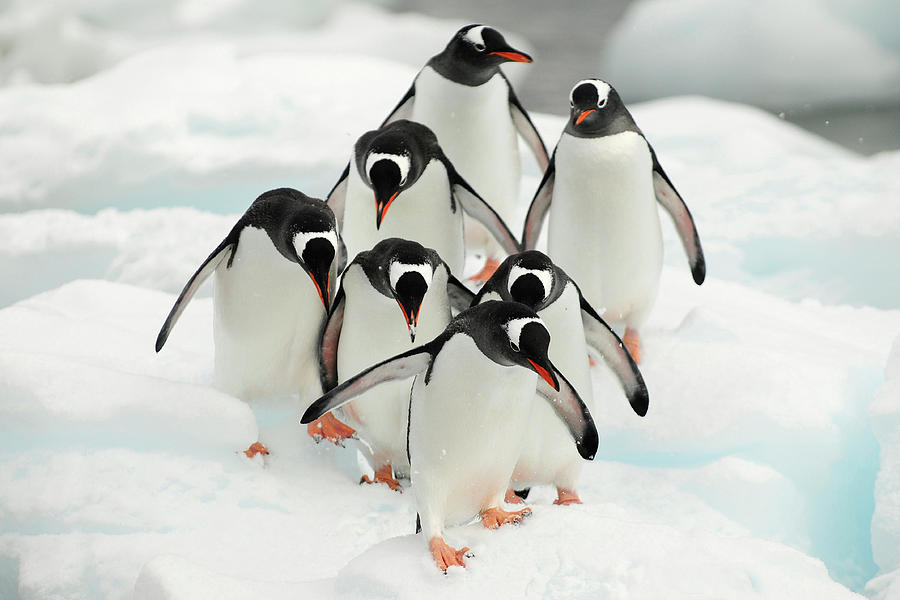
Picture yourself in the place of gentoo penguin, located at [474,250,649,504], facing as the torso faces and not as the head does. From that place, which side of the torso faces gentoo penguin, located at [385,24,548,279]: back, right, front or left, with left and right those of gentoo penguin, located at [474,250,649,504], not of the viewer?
back

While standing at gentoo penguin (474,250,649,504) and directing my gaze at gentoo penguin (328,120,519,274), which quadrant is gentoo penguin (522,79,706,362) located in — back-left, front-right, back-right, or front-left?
front-right

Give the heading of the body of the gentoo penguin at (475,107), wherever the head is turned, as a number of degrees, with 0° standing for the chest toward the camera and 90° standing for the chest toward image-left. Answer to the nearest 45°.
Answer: approximately 0°

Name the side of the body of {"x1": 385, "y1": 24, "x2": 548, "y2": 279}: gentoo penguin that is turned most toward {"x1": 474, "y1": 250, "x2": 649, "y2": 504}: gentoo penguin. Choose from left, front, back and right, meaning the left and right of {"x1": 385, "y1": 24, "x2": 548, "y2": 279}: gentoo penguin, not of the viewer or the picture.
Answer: front

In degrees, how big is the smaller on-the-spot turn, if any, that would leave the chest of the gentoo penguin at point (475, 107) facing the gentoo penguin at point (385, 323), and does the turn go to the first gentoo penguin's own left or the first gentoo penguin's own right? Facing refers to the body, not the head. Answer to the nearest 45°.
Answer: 0° — it already faces it

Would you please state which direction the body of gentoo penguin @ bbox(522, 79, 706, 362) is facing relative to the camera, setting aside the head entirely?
toward the camera

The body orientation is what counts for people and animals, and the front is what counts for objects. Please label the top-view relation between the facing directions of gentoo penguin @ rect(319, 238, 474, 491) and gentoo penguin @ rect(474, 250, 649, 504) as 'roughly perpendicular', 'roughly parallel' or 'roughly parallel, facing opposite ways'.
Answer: roughly parallel

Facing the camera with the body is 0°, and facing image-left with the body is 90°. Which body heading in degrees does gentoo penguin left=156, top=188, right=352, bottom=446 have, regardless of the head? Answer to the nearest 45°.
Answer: approximately 315°

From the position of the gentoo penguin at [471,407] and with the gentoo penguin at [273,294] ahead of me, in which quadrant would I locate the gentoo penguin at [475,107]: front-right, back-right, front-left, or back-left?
front-right

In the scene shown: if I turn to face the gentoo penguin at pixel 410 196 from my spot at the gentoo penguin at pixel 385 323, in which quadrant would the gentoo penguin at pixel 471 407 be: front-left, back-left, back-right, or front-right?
back-right

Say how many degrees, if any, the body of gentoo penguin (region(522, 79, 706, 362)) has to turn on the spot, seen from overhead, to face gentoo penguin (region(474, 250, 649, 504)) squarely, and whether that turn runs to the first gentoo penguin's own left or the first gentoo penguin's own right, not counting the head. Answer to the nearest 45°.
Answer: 0° — it already faces it

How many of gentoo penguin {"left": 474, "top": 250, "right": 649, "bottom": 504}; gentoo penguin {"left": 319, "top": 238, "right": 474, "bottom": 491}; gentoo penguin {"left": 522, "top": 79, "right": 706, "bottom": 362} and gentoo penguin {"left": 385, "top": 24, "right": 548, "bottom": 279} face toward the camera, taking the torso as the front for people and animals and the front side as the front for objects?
4

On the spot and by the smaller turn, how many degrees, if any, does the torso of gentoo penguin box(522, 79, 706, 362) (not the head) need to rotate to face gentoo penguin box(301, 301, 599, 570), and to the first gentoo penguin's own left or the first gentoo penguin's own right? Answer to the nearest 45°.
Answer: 0° — it already faces it

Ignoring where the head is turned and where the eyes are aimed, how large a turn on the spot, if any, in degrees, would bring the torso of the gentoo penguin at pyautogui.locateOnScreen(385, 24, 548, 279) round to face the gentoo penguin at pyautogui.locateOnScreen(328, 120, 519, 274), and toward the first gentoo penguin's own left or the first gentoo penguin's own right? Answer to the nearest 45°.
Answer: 0° — it already faces it

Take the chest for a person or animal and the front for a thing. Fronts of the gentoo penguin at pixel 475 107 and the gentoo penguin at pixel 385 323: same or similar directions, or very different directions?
same or similar directions

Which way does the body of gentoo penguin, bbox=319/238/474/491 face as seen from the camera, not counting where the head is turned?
toward the camera
